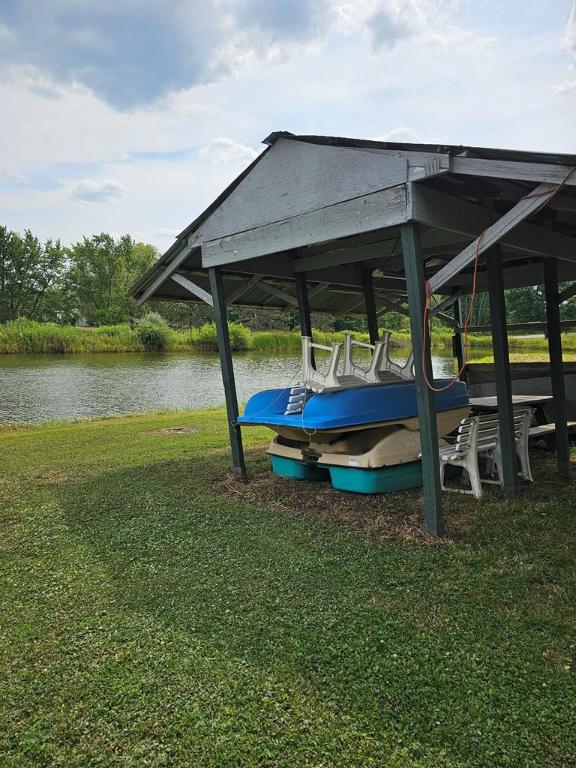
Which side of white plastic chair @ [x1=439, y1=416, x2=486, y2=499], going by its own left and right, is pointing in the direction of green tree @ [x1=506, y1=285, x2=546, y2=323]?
right

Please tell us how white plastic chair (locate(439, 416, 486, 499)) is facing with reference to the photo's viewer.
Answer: facing to the left of the viewer

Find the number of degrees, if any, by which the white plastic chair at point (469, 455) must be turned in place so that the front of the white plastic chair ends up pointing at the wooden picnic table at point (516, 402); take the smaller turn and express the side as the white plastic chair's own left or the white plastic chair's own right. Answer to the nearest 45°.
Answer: approximately 90° to the white plastic chair's own right

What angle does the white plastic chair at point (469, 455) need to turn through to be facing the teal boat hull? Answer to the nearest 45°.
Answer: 0° — it already faces it

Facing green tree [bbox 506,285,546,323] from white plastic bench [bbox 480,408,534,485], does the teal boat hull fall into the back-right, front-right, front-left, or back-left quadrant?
back-left
